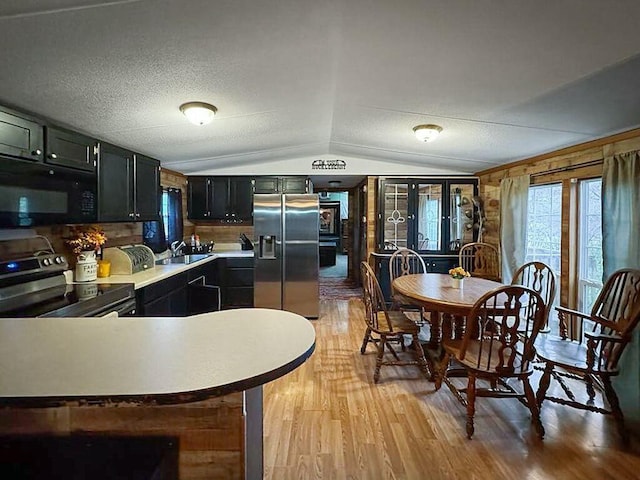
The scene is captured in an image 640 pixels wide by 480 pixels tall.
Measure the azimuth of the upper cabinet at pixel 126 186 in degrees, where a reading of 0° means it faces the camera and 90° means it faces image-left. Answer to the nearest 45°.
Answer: approximately 315°

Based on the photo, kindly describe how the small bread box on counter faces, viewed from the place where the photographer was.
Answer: facing the viewer and to the right of the viewer

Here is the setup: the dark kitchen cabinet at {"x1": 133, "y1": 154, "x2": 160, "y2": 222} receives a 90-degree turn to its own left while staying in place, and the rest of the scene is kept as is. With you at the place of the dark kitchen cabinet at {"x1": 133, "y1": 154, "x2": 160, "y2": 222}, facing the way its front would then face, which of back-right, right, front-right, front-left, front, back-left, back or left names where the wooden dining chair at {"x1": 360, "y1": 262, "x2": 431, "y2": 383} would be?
right

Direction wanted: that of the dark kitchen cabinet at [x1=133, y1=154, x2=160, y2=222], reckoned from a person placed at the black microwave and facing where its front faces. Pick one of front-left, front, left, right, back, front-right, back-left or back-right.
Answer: left

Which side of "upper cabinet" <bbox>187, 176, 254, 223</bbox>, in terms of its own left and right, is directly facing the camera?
front

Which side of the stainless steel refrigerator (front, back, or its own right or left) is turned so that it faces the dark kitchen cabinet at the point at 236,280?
right

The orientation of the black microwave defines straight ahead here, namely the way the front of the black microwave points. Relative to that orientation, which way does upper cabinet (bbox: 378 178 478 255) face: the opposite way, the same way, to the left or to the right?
to the right

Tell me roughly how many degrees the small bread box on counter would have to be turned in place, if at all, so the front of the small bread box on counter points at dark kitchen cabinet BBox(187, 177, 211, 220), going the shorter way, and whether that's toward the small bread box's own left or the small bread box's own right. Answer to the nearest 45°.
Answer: approximately 90° to the small bread box's own left

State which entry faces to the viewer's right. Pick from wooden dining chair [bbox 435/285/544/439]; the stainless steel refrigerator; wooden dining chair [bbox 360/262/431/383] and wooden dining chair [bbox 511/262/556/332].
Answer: wooden dining chair [bbox 360/262/431/383]

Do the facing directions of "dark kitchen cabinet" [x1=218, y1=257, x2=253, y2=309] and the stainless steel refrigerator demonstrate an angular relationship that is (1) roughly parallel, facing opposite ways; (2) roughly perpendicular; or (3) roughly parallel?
roughly parallel

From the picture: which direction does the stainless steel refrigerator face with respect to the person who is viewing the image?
facing the viewer

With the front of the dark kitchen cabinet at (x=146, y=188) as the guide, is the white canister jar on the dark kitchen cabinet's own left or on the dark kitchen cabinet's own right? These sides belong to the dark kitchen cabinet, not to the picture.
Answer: on the dark kitchen cabinet's own right

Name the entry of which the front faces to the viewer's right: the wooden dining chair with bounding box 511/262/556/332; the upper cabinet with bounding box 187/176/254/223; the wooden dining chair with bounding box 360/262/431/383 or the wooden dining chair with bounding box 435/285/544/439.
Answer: the wooden dining chair with bounding box 360/262/431/383

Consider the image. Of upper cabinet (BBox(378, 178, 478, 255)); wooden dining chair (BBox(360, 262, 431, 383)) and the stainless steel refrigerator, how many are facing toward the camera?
2

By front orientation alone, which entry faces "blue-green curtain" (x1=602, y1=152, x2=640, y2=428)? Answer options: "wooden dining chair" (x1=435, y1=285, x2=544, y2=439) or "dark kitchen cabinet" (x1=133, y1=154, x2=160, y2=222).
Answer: the dark kitchen cabinet

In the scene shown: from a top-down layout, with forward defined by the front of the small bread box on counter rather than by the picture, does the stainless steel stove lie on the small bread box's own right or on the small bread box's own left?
on the small bread box's own right

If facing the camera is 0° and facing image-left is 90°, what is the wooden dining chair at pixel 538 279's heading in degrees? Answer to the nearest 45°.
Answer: approximately 45°

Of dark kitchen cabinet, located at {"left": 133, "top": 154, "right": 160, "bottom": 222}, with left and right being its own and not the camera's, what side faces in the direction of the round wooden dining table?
front

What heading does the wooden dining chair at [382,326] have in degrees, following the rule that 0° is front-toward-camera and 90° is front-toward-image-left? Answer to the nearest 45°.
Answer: approximately 270°

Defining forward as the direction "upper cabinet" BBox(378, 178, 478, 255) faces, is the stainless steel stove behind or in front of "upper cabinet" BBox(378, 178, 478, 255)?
in front

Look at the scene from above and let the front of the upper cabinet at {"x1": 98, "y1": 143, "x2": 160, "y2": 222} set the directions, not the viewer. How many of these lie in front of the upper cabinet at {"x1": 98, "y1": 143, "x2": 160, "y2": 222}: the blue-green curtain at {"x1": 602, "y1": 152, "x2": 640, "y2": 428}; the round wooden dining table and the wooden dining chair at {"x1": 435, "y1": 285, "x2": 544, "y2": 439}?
3

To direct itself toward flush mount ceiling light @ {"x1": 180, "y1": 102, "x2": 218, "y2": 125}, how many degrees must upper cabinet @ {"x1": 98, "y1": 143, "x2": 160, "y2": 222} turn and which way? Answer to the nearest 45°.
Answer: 0° — it already faces it

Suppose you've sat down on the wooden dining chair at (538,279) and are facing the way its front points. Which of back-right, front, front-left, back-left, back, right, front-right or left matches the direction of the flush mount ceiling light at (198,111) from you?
front
